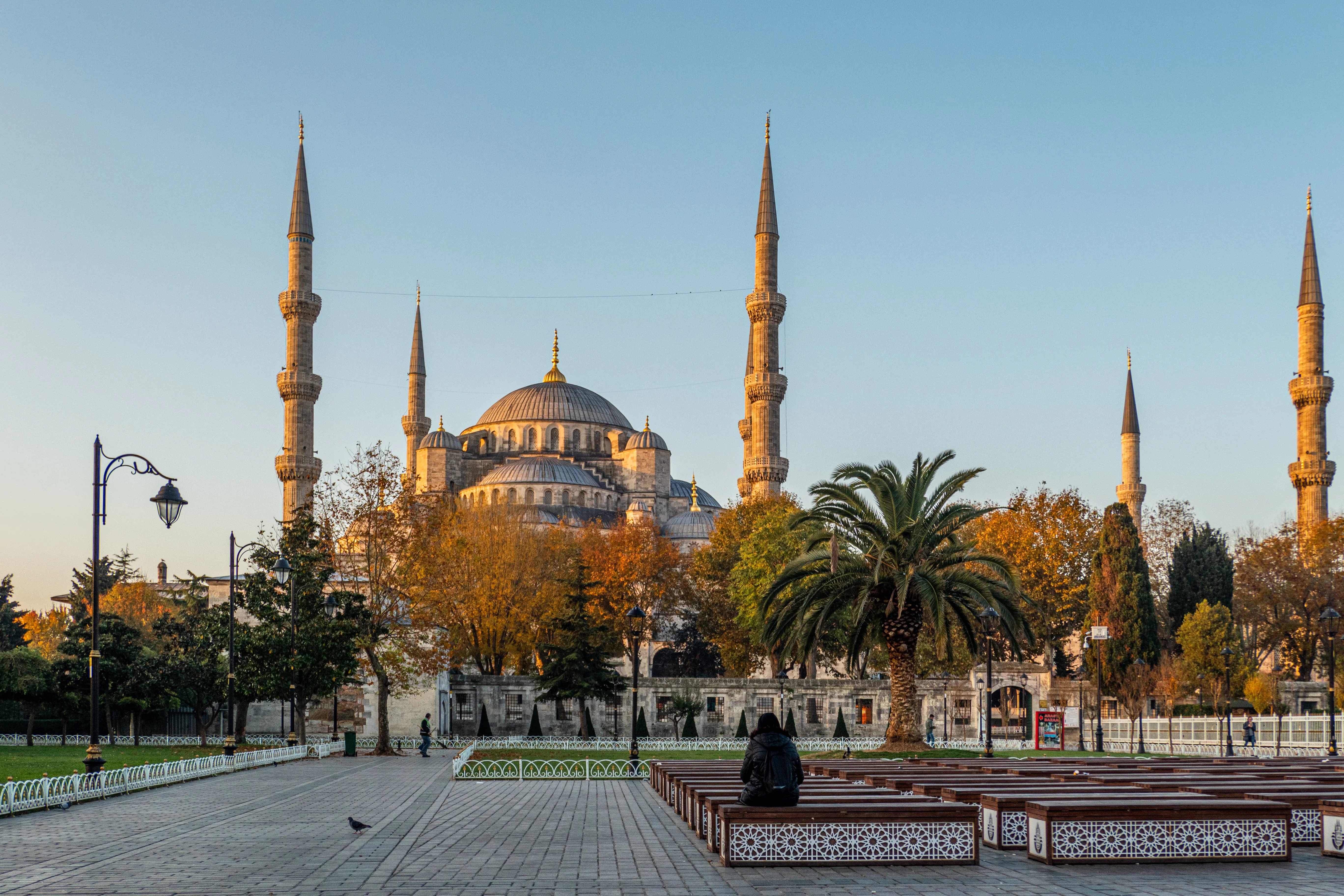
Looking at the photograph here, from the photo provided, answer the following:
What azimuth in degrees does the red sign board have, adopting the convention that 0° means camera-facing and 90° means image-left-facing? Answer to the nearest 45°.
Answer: approximately 0°

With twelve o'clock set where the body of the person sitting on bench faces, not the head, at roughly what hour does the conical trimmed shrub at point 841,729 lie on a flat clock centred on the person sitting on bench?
The conical trimmed shrub is roughly at 12 o'clock from the person sitting on bench.

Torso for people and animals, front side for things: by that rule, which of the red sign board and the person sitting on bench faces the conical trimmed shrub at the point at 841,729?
the person sitting on bench

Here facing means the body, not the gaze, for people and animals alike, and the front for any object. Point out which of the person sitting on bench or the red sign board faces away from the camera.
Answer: the person sitting on bench

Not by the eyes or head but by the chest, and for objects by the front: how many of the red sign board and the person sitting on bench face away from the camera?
1

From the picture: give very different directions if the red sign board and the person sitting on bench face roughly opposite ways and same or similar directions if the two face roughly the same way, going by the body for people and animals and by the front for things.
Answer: very different directions

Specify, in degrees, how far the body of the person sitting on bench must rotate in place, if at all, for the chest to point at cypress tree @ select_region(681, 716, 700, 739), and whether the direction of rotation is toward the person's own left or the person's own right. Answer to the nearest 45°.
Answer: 0° — they already face it

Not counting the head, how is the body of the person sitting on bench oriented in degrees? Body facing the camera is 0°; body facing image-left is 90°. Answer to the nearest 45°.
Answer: approximately 180°
